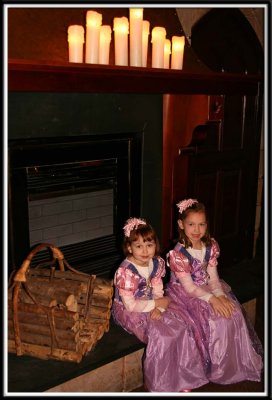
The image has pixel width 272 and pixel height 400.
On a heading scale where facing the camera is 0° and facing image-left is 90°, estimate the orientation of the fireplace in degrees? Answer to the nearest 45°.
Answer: approximately 315°

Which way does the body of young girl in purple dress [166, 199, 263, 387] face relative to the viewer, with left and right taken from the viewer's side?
facing the viewer and to the right of the viewer
